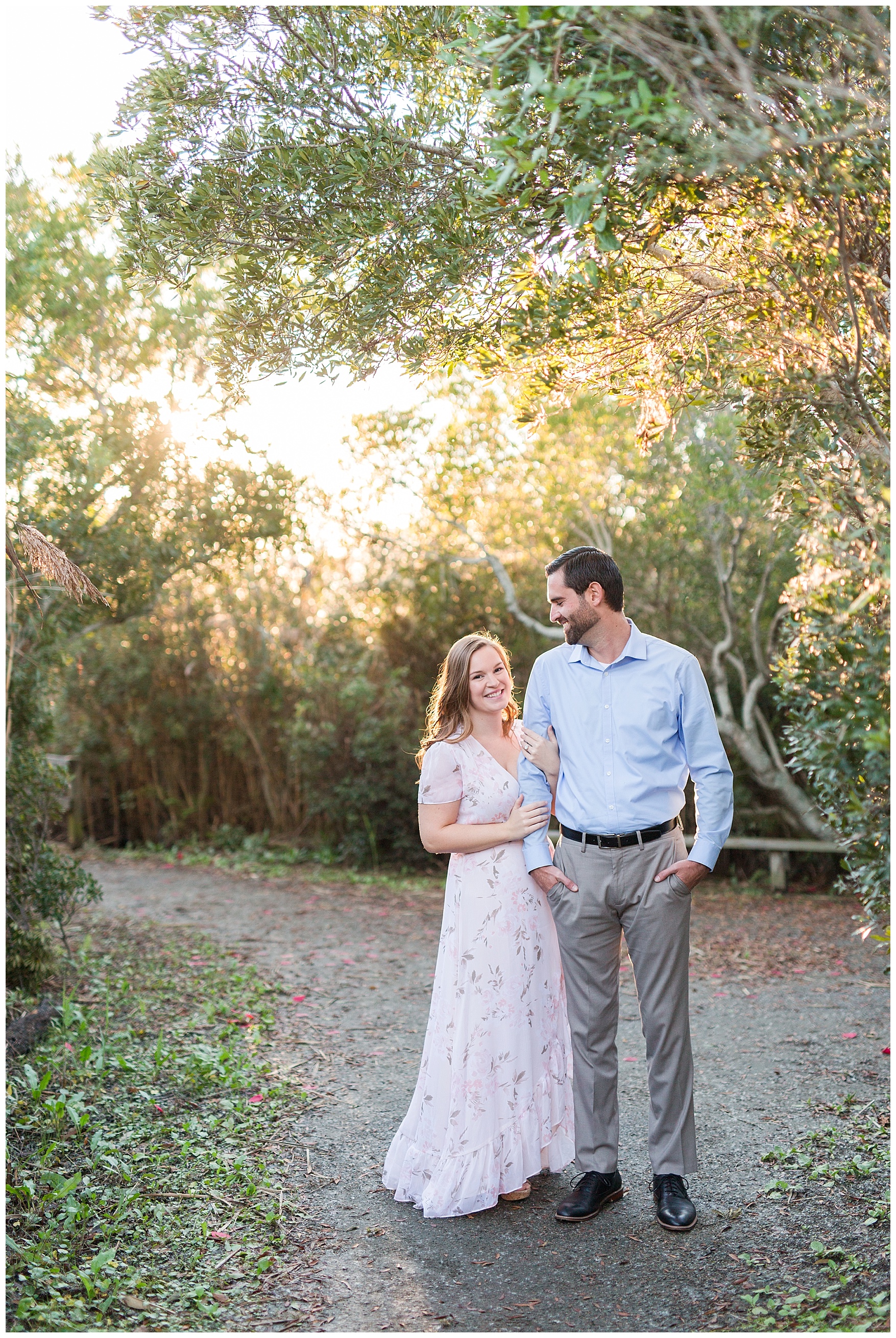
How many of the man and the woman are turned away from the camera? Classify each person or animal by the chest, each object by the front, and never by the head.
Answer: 0

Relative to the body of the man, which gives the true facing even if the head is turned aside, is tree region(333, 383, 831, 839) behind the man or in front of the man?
behind

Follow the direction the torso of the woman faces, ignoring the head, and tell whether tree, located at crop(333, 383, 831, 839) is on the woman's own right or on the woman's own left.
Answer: on the woman's own left

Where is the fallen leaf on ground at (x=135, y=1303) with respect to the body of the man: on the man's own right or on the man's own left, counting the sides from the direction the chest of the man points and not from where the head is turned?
on the man's own right

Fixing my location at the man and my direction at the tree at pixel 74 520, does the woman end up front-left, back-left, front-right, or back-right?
front-left

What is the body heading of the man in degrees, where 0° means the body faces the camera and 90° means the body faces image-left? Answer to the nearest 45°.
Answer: approximately 0°

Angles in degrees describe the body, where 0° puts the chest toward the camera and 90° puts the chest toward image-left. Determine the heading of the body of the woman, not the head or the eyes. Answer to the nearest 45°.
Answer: approximately 315°

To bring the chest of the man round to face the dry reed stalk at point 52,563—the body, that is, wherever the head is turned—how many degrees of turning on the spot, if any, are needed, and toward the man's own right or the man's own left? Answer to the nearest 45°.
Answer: approximately 90° to the man's own right
